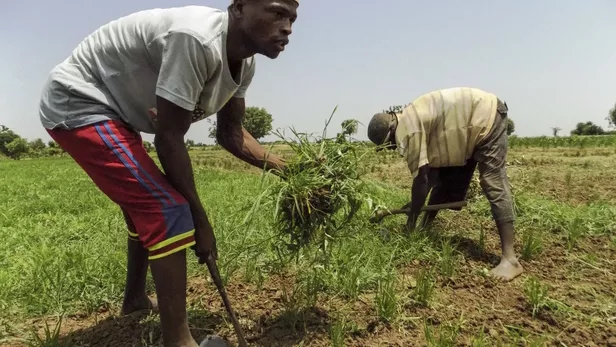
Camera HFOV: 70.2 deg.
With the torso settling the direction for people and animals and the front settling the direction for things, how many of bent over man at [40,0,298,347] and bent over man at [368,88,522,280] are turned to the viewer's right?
1

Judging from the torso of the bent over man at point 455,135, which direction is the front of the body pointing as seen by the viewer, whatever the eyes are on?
to the viewer's left

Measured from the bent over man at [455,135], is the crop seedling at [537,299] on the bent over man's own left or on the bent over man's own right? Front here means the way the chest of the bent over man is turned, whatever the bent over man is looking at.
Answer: on the bent over man's own left

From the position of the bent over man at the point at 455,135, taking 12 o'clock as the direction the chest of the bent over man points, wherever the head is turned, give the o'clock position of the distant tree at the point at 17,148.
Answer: The distant tree is roughly at 1 o'clock from the bent over man.

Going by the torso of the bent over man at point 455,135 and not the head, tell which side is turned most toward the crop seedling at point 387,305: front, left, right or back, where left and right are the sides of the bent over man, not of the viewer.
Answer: left

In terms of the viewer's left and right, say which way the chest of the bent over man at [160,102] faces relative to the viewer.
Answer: facing to the right of the viewer

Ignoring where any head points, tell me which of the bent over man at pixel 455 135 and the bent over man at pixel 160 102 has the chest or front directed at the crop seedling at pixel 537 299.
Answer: the bent over man at pixel 160 102

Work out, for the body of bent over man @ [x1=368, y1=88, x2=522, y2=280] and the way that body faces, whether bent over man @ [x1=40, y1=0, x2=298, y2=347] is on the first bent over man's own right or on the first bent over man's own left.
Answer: on the first bent over man's own left

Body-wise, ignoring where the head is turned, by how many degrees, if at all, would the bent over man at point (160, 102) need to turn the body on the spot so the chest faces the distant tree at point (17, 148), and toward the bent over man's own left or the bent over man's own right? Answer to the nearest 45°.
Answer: approximately 90° to the bent over man's own left

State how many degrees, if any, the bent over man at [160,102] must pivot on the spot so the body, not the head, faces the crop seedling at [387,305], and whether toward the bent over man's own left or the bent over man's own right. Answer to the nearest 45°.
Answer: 0° — they already face it
